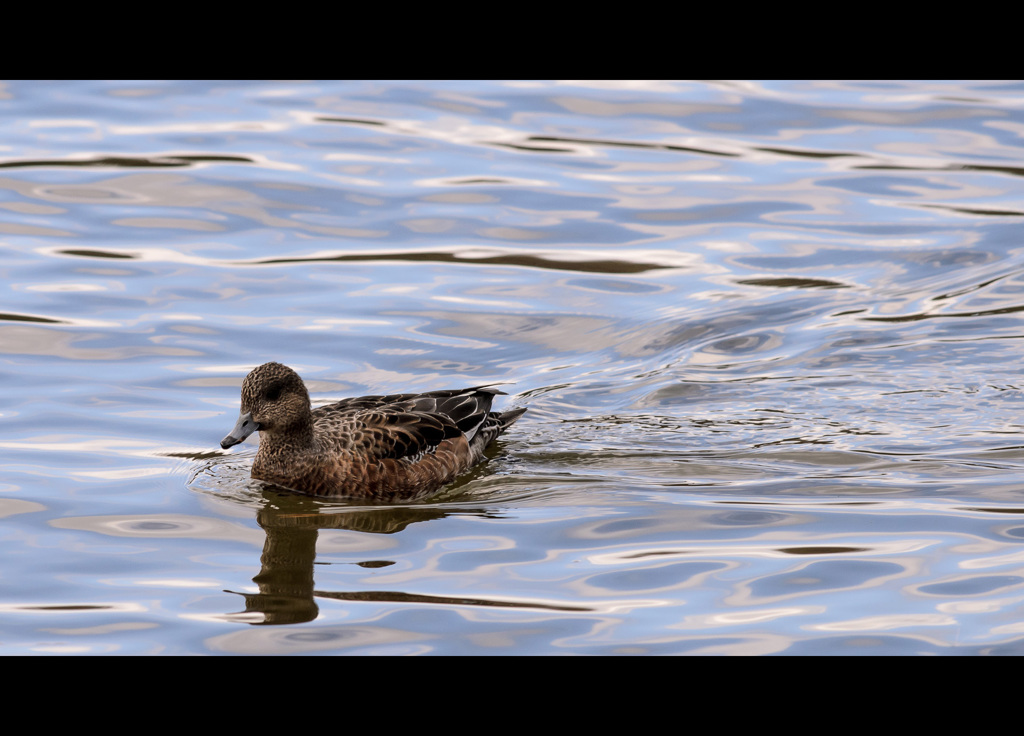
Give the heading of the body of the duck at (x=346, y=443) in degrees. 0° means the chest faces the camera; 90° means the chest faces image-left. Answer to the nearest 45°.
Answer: approximately 90°
